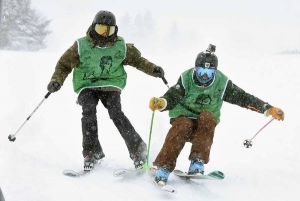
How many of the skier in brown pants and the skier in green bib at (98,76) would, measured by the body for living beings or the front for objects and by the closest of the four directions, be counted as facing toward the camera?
2

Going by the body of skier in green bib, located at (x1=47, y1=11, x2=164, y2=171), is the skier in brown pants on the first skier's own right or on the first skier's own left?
on the first skier's own left

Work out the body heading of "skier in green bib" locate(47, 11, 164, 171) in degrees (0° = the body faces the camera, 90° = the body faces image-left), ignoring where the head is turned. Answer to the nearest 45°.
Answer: approximately 0°

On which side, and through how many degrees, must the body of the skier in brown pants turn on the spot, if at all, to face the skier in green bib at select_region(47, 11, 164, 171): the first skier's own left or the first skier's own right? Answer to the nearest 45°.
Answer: approximately 90° to the first skier's own right
